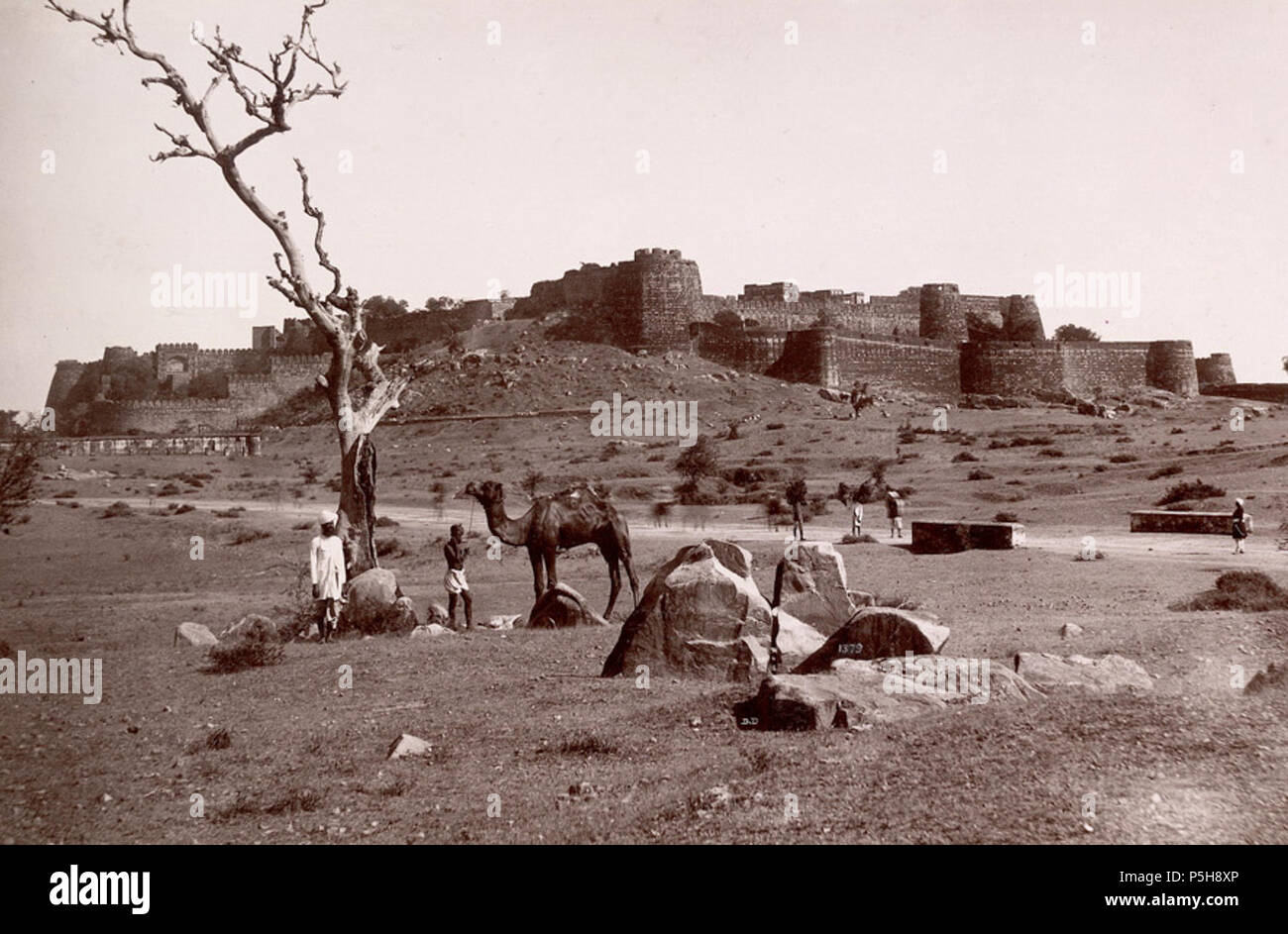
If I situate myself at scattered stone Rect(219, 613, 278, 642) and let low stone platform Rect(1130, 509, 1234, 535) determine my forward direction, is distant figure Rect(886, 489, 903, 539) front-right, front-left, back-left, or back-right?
front-left

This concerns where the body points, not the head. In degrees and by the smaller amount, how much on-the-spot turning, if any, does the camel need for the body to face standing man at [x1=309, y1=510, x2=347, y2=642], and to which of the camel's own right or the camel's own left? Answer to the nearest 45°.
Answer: approximately 45° to the camel's own left

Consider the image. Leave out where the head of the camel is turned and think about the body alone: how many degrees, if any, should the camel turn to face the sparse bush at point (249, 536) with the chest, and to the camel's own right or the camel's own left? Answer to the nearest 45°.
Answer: approximately 45° to the camel's own right

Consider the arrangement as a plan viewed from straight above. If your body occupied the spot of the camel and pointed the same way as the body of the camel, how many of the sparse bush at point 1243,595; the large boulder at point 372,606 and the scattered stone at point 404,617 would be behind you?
1

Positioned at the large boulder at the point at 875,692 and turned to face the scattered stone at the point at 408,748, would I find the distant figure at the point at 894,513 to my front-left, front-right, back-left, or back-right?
back-right

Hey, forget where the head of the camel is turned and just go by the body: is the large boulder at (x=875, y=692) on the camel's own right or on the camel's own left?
on the camel's own left

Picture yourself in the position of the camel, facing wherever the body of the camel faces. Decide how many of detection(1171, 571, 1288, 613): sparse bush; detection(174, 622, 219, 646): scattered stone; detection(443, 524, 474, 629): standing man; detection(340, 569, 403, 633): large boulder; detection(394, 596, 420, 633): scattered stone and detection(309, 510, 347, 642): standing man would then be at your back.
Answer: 1

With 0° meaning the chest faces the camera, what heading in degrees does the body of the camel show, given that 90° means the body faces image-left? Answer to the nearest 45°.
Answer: approximately 90°

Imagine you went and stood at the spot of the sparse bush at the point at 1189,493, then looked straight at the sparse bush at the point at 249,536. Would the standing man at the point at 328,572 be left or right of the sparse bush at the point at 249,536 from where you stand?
left

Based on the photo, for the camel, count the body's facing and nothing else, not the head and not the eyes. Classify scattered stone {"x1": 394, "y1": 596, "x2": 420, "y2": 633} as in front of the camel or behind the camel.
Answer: in front

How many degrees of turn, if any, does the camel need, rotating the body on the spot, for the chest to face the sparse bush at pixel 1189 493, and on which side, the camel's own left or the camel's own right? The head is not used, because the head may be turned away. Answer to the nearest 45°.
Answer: approximately 135° to the camel's own right

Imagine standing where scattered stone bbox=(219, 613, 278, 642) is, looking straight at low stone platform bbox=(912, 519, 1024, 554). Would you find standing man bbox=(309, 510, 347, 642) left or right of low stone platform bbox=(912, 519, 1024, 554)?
right

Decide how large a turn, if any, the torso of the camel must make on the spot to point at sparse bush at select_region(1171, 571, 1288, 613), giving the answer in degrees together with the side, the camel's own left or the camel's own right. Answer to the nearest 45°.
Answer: approximately 180°

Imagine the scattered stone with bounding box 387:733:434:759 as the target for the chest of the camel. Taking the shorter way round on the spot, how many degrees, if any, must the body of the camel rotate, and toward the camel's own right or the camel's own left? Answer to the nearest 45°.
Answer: approximately 90° to the camel's own left

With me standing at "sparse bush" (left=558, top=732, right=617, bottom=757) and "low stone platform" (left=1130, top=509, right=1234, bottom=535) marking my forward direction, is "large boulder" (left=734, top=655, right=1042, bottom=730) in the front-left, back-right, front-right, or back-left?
front-right
